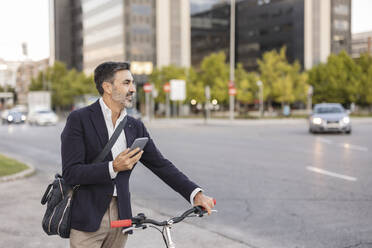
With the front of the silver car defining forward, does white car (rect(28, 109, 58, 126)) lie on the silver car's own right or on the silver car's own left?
on the silver car's own right

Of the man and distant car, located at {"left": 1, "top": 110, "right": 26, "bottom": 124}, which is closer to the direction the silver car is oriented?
the man

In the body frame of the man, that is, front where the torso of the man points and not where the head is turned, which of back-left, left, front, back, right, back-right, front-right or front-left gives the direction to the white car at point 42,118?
back-left

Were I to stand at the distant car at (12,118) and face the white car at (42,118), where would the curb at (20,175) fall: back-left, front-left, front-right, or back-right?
front-right

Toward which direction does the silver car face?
toward the camera

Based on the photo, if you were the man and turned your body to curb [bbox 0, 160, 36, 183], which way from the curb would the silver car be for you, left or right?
right

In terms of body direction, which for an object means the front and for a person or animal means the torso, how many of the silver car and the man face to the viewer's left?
0

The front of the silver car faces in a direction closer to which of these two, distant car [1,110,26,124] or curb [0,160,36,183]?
the curb

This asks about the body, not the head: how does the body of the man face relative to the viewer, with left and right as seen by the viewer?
facing the viewer and to the right of the viewer

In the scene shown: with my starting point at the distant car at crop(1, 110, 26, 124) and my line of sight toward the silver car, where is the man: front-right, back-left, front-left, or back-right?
front-right

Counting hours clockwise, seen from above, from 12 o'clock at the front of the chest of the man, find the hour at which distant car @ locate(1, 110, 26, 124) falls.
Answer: The distant car is roughly at 7 o'clock from the man.

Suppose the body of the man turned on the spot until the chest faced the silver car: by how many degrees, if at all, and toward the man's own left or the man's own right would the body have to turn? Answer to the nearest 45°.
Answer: approximately 90° to the man's own left

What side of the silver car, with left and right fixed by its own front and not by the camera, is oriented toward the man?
front

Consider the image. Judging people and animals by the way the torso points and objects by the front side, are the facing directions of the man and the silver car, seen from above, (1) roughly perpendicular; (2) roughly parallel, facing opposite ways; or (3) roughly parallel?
roughly perpendicular
